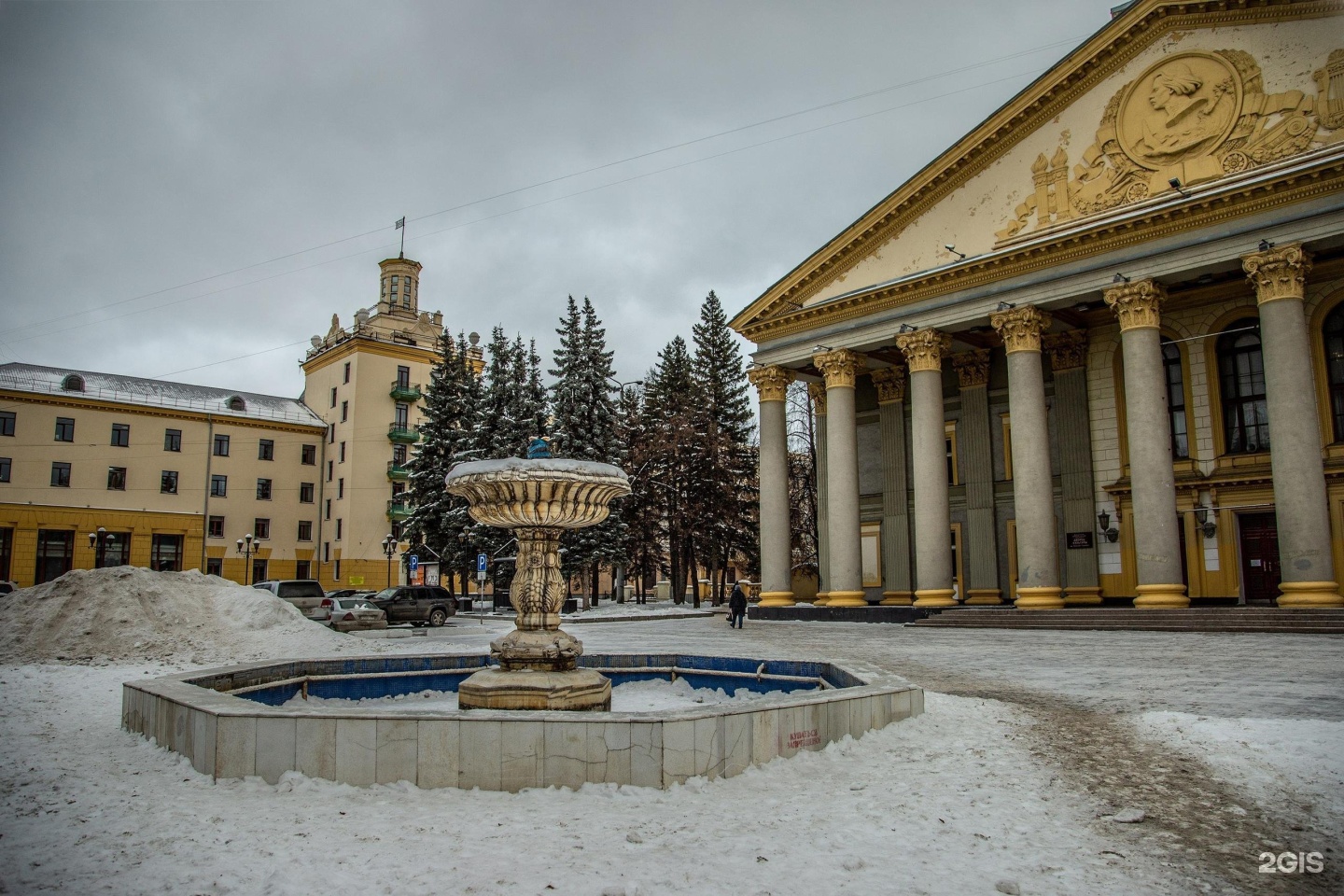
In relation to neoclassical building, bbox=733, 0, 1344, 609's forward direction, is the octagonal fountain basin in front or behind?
in front

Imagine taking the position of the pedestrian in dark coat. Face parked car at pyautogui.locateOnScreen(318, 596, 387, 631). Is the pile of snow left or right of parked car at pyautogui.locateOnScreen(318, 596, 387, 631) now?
left

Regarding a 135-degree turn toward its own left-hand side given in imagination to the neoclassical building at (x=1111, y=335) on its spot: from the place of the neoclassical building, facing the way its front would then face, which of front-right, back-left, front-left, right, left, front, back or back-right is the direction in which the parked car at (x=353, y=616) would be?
back

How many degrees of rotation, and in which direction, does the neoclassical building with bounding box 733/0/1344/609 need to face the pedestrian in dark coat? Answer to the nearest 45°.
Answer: approximately 45° to its right

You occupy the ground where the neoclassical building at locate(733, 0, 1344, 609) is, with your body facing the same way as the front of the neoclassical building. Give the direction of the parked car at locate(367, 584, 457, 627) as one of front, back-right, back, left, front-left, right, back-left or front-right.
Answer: front-right

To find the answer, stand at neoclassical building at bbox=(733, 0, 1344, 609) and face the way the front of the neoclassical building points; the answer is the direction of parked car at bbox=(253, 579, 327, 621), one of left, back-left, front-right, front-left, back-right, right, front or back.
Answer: front-right

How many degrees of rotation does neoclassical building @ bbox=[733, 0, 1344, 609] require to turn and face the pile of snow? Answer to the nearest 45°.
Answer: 0° — it already faces it

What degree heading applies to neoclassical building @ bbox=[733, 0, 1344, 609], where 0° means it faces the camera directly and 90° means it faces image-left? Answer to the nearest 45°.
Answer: approximately 45°
